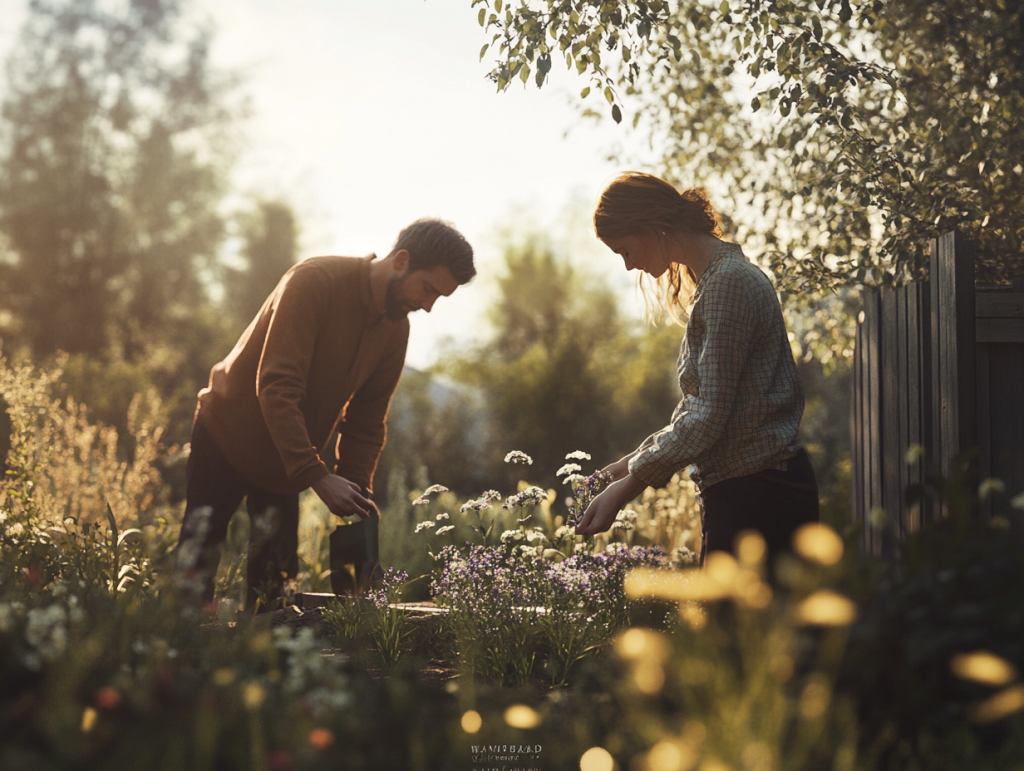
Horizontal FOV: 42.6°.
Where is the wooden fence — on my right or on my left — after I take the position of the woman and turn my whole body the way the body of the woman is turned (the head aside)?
on my right

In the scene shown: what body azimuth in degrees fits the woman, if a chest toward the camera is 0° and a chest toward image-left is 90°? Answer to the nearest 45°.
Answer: approximately 90°

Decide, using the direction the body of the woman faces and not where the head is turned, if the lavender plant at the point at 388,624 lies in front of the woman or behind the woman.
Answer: in front

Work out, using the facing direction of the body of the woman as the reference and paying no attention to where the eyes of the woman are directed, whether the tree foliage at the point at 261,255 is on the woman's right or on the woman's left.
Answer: on the woman's right

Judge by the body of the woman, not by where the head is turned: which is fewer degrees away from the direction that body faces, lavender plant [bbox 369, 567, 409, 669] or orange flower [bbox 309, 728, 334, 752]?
the lavender plant

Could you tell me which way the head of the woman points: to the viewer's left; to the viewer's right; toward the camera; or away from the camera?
to the viewer's left

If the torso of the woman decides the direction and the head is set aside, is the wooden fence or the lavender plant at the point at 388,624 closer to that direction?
the lavender plant
